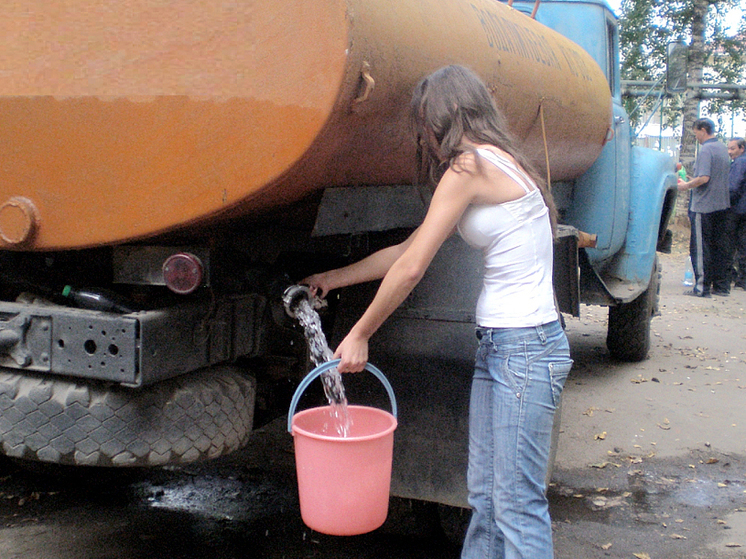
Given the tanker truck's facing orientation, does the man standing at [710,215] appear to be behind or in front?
in front

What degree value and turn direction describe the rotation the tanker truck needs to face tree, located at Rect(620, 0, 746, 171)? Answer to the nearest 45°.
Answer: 0° — it already faces it

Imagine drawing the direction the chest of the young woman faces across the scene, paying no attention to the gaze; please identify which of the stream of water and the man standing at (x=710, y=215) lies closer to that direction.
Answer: the stream of water

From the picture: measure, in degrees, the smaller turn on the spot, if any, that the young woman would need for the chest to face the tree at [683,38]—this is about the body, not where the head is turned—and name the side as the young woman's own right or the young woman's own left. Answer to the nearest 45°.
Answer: approximately 90° to the young woman's own right

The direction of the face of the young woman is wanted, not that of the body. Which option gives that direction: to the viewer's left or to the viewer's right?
to the viewer's left

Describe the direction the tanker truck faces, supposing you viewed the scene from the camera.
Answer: facing away from the viewer and to the right of the viewer

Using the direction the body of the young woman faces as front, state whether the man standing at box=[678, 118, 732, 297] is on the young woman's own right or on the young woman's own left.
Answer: on the young woman's own right

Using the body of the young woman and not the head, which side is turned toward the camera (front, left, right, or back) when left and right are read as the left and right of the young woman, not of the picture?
left

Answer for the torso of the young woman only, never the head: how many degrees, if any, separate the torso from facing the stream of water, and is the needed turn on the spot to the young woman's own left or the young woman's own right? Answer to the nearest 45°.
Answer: approximately 45° to the young woman's own right

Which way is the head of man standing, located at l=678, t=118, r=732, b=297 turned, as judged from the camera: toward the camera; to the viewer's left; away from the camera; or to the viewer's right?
to the viewer's left
